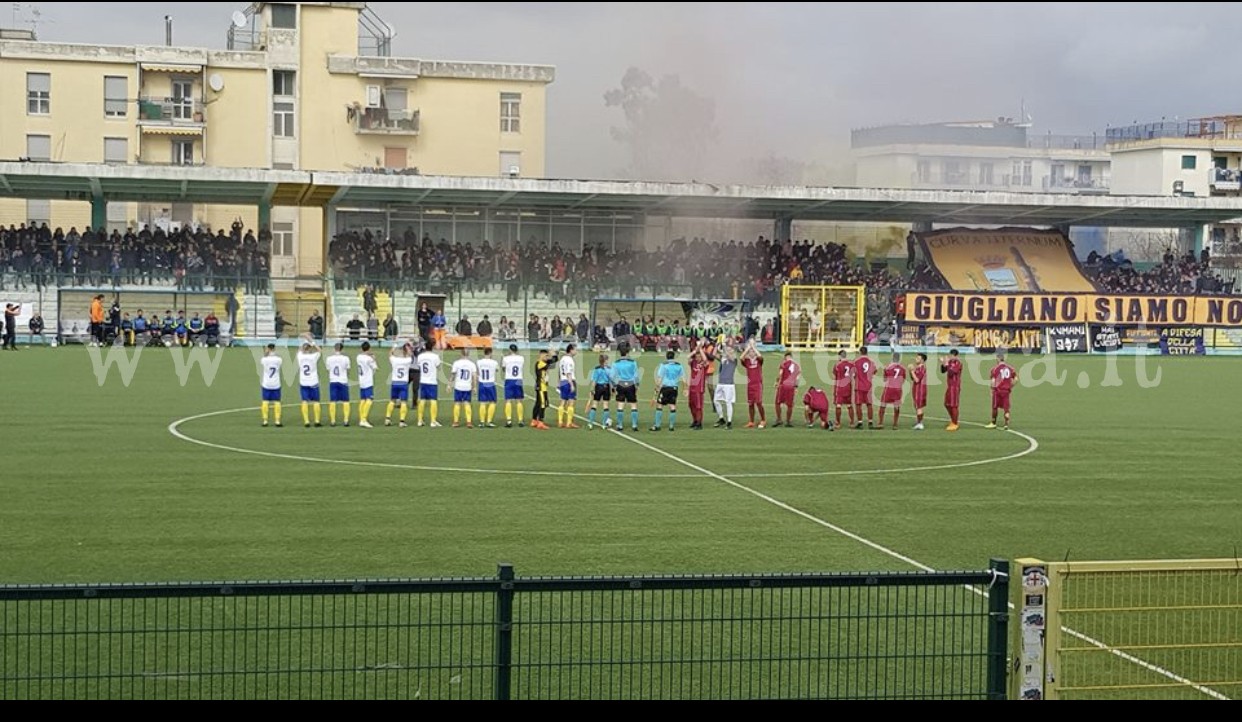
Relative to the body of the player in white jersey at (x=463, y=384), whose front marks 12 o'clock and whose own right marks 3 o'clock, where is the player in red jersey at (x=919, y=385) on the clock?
The player in red jersey is roughly at 3 o'clock from the player in white jersey.

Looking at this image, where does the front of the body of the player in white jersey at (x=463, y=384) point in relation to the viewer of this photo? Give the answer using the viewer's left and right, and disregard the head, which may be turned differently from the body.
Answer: facing away from the viewer

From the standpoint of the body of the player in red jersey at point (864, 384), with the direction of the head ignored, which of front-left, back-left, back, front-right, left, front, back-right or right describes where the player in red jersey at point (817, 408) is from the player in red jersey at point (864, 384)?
left

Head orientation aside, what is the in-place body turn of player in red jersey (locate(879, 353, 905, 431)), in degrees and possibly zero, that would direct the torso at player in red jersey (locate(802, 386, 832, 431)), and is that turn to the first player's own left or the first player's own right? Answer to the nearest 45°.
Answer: approximately 90° to the first player's own left

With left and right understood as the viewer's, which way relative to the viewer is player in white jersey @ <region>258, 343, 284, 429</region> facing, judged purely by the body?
facing away from the viewer

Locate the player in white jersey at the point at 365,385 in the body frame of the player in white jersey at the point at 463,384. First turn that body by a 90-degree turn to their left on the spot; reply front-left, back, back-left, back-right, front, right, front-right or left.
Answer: front

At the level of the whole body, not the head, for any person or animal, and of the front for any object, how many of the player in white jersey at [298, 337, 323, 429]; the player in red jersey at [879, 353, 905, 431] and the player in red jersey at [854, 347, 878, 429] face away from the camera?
3

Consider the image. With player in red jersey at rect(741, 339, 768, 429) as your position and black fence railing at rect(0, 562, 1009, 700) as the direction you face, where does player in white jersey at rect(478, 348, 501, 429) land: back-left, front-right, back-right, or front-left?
front-right

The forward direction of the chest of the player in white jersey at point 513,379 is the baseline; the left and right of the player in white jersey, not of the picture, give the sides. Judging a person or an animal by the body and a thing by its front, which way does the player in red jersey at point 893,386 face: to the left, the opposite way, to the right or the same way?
the same way

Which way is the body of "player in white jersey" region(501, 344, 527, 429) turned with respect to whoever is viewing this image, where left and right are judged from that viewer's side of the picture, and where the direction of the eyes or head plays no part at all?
facing away from the viewer

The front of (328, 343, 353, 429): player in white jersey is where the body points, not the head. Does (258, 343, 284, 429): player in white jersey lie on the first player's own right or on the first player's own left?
on the first player's own left

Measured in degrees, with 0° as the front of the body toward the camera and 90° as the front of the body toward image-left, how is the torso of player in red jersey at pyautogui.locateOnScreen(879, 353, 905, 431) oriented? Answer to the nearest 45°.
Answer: approximately 180°

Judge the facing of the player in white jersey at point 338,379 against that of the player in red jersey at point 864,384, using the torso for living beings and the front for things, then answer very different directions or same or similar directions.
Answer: same or similar directions

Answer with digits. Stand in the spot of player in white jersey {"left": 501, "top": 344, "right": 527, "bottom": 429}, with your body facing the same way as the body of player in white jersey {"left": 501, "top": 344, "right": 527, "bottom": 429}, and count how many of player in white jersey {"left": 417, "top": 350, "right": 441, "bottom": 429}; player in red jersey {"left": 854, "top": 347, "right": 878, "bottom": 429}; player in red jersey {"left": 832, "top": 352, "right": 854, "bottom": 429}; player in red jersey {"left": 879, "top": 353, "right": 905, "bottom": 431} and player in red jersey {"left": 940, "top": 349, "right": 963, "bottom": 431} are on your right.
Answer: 4

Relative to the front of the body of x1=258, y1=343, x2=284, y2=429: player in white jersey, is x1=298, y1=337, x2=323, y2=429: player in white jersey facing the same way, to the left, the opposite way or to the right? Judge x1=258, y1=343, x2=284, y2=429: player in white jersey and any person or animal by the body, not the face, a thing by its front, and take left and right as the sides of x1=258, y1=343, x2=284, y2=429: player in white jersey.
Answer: the same way

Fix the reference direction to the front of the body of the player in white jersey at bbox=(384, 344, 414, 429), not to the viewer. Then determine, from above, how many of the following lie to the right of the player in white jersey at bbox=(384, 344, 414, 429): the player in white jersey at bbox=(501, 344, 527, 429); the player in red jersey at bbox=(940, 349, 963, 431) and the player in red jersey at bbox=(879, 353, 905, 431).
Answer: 3

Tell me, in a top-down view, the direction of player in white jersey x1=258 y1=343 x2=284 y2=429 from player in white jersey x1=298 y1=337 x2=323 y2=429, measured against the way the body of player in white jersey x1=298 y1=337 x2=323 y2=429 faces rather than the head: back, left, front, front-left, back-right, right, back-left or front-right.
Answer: left

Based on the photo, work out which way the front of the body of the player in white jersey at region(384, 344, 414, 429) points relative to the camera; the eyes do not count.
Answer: away from the camera
